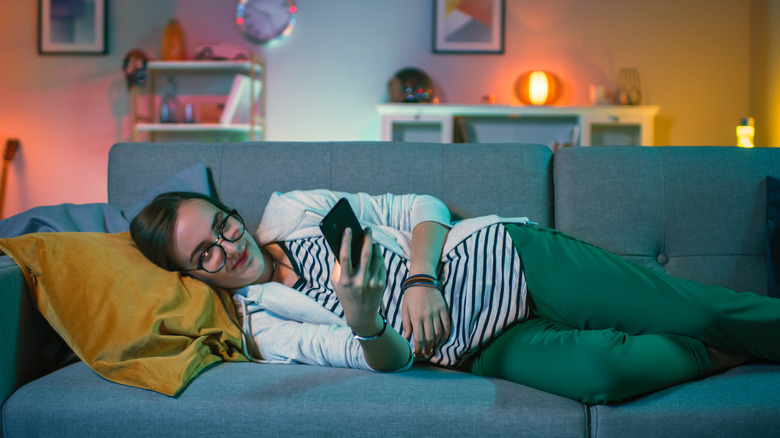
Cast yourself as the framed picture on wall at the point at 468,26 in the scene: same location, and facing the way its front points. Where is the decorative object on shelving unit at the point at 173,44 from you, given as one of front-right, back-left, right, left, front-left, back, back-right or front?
right

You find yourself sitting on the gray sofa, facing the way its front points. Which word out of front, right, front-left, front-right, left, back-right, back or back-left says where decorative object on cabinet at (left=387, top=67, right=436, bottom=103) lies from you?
back

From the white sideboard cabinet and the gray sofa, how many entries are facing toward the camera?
2

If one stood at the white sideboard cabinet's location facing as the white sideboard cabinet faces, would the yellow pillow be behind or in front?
in front

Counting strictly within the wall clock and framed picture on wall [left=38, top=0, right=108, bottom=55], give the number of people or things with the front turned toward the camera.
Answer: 2

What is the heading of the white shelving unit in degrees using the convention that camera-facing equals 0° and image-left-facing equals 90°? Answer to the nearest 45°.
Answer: approximately 0°

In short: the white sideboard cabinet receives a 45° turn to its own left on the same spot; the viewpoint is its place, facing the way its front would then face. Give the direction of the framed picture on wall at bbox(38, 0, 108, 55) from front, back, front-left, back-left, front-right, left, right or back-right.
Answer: back-right

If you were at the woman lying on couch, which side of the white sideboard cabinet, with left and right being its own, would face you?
front

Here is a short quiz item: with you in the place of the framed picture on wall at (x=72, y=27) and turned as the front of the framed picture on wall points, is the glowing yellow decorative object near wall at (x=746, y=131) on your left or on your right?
on your left
